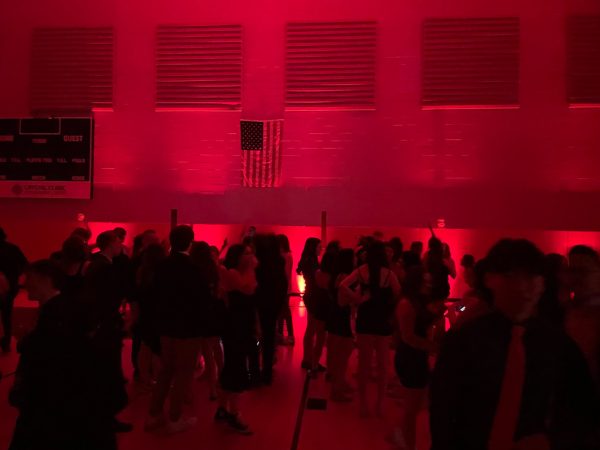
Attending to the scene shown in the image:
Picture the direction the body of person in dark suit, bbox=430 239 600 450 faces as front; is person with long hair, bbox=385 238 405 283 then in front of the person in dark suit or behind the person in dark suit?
behind

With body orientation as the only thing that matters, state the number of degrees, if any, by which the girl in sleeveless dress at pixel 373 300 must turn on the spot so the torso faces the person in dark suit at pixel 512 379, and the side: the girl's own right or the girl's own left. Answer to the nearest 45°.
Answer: approximately 180°

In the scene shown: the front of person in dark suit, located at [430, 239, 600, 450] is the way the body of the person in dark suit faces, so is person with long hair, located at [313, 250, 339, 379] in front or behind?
behind

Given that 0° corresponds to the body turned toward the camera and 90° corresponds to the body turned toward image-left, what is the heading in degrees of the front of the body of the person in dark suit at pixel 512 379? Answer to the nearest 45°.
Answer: approximately 0°

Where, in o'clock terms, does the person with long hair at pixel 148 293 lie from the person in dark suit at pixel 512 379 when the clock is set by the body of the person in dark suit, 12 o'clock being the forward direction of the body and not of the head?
The person with long hair is roughly at 4 o'clock from the person in dark suit.

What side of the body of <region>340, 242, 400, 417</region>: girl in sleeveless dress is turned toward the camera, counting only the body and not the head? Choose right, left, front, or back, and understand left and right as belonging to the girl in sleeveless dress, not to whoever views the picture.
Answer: back
